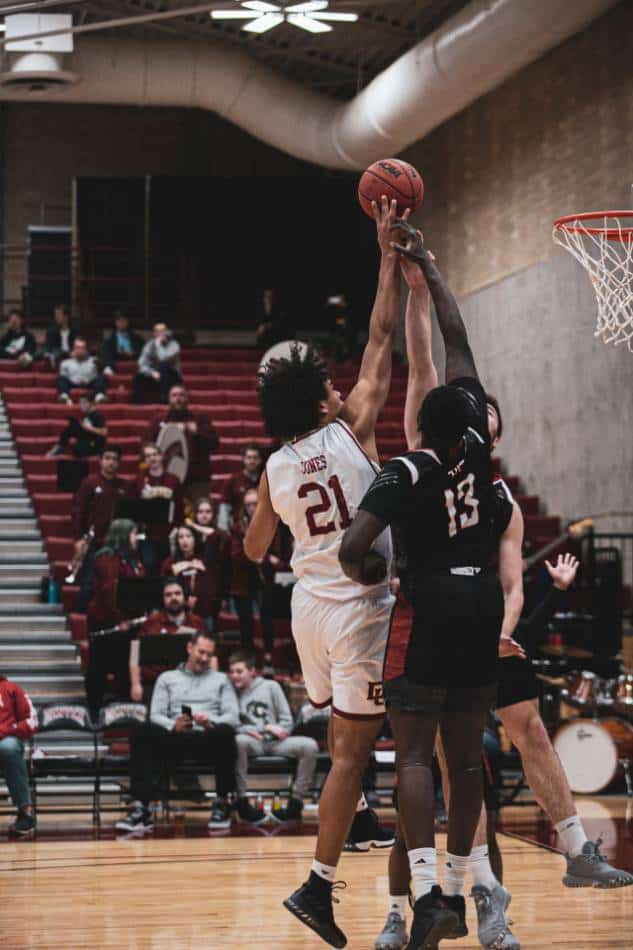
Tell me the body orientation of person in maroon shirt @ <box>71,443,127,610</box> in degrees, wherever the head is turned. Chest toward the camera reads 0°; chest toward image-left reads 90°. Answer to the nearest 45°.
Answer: approximately 315°

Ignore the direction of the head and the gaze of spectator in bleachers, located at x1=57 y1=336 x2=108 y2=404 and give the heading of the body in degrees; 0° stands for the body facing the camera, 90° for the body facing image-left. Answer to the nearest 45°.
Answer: approximately 0°

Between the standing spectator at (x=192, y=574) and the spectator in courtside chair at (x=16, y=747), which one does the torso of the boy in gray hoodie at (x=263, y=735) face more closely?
the spectator in courtside chair

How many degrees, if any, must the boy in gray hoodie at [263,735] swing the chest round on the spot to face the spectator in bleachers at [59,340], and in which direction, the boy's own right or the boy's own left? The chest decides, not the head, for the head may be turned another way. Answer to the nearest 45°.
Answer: approximately 180°

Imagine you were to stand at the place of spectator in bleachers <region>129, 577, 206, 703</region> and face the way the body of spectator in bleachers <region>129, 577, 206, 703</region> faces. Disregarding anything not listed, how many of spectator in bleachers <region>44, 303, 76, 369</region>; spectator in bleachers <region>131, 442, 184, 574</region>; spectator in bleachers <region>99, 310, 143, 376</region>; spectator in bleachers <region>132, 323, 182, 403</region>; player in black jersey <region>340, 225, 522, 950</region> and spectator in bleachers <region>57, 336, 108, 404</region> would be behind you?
5

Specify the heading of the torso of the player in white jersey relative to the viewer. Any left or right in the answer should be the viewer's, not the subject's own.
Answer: facing away from the viewer and to the right of the viewer

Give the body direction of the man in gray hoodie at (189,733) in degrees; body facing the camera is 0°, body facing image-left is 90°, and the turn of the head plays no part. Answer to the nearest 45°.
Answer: approximately 0°

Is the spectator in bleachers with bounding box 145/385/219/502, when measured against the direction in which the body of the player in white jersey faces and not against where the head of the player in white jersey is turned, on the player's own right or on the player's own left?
on the player's own left
